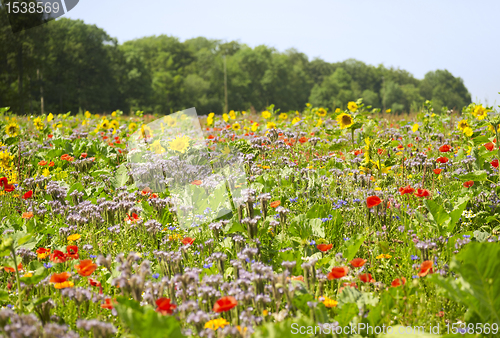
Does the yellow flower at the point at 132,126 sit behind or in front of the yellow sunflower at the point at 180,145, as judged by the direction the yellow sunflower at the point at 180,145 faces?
behind

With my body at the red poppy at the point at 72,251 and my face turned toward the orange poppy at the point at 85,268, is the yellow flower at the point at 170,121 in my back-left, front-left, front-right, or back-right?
back-left

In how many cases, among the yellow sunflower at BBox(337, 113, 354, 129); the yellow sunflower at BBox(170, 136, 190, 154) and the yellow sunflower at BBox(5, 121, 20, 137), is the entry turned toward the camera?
3

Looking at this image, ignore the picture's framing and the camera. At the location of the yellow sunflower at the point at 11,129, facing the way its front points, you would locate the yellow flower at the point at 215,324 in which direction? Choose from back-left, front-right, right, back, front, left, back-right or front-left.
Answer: front

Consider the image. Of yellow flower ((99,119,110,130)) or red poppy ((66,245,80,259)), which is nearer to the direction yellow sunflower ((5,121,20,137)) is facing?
the red poppy

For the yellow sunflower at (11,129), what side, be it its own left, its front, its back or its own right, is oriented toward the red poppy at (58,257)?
front

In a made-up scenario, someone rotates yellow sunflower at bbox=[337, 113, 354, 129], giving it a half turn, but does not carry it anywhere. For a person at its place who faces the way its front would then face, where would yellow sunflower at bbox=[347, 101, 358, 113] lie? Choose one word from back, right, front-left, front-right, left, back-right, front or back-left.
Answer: front

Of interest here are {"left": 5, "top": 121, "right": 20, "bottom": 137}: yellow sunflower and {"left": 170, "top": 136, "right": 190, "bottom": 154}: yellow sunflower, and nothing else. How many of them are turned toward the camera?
2

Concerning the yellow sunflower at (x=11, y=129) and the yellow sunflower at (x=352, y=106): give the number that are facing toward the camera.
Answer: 2

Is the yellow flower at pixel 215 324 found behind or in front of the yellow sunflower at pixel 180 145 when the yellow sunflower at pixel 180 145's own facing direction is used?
in front

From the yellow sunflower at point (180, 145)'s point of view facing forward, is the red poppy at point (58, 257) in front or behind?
in front

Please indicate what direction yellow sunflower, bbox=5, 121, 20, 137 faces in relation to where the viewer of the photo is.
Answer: facing the viewer

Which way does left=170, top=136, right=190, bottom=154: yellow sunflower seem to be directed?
toward the camera

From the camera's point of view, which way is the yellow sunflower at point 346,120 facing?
toward the camera
